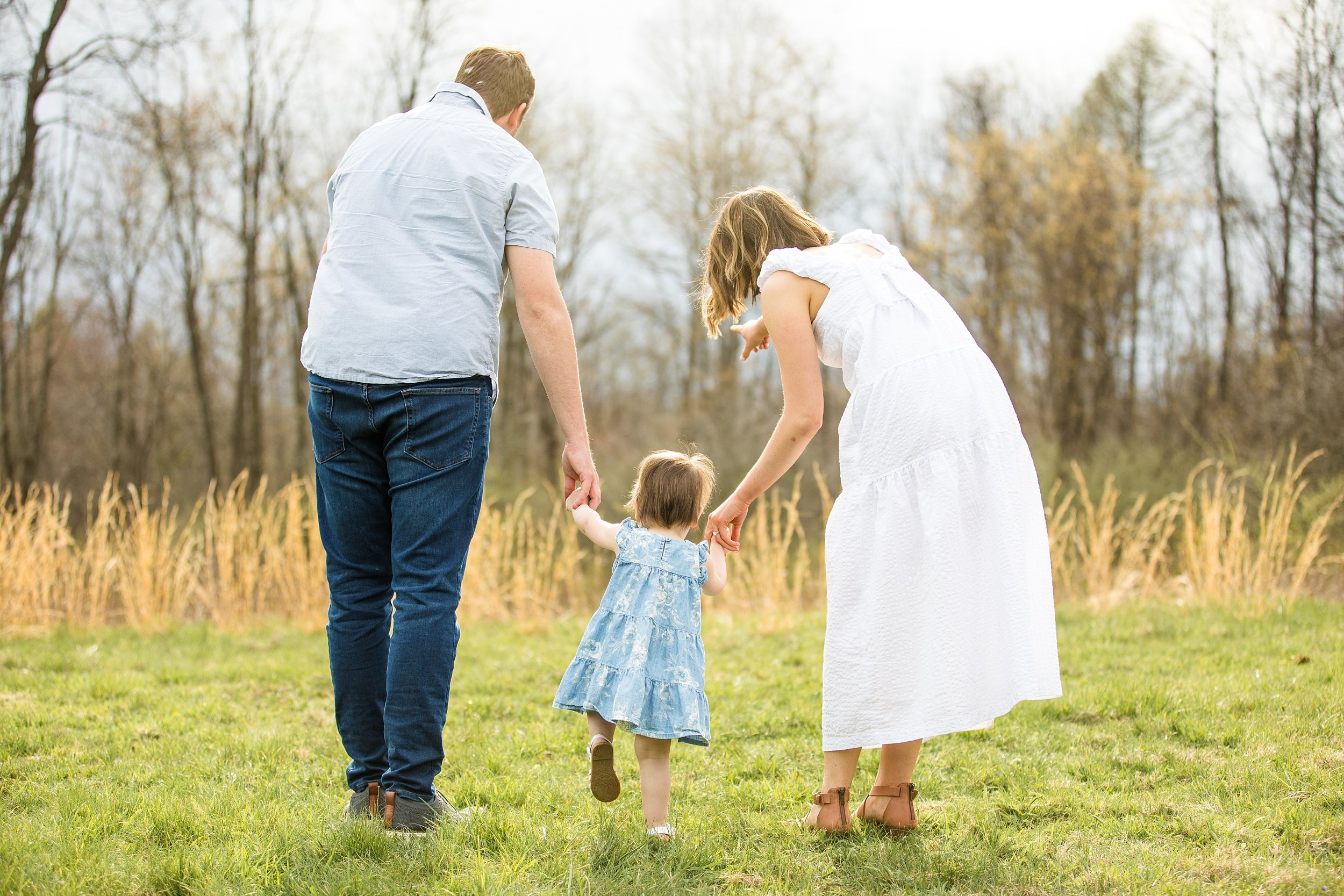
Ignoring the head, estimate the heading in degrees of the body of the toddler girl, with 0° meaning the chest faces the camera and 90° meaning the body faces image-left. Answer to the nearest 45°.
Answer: approximately 180°

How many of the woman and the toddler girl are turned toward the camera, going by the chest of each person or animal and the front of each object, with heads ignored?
0

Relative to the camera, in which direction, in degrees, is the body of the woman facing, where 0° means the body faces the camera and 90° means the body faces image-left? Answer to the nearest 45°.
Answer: approximately 135°

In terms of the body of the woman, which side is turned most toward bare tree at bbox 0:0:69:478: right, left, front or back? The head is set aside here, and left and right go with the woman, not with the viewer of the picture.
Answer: front

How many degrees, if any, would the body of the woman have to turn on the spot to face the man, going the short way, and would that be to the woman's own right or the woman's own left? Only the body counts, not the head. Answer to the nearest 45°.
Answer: approximately 45° to the woman's own left

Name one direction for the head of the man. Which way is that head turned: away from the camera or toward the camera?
away from the camera

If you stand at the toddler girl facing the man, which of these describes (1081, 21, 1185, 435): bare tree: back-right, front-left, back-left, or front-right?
back-right

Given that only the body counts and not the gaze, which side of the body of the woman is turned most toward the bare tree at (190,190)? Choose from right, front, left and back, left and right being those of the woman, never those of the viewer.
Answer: front
